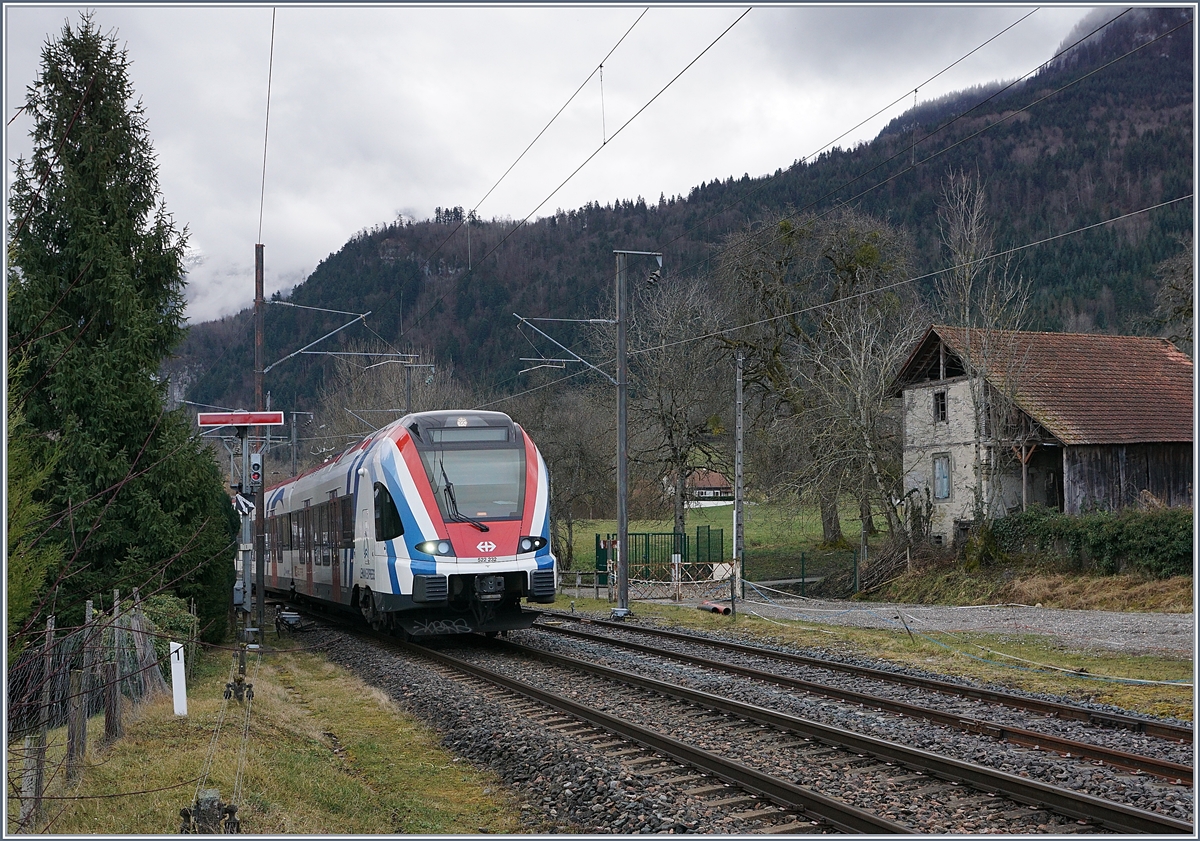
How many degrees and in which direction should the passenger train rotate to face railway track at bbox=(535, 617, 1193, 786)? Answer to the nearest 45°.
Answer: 0° — it already faces it

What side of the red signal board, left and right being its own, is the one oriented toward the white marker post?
front

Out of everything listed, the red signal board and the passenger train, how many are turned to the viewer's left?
0

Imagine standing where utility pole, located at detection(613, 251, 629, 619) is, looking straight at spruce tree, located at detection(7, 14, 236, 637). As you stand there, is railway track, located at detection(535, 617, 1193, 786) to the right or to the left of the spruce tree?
left

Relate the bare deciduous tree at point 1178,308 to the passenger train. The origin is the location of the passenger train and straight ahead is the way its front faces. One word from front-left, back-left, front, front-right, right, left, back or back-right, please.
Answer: left

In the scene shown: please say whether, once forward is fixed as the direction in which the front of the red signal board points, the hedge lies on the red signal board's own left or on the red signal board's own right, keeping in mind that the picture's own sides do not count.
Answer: on the red signal board's own left

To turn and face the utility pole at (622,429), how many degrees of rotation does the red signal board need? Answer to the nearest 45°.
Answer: approximately 135° to its left

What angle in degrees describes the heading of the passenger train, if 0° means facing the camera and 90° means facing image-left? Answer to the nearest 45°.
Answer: approximately 315°

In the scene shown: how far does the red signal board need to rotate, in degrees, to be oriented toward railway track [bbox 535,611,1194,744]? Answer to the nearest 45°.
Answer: approximately 45° to its left

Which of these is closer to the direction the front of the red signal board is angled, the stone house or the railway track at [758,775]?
the railway track

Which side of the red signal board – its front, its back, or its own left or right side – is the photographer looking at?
front
